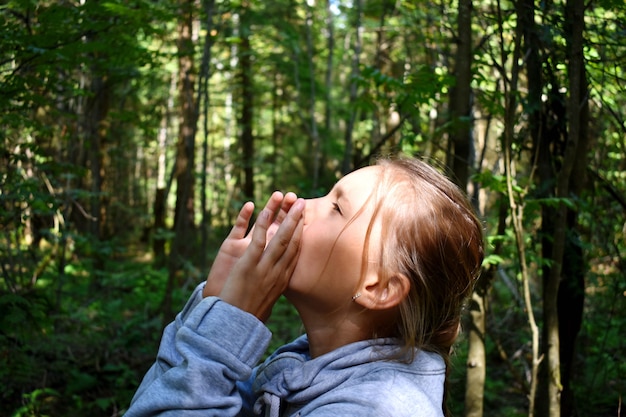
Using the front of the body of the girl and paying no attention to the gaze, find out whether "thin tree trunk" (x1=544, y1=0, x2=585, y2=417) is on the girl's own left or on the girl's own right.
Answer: on the girl's own right

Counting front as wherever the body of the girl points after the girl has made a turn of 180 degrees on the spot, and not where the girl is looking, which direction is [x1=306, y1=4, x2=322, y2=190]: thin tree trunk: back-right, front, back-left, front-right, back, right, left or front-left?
left

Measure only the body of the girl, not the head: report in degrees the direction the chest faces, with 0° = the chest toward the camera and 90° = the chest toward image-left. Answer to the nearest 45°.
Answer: approximately 90°

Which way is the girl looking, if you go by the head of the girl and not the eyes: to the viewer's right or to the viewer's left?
to the viewer's left

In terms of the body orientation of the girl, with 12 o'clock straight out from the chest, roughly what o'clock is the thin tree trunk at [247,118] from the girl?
The thin tree trunk is roughly at 3 o'clock from the girl.

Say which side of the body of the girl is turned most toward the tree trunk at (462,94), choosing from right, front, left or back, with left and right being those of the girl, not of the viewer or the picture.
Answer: right
